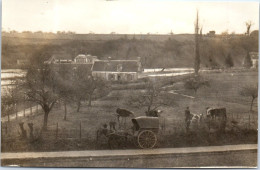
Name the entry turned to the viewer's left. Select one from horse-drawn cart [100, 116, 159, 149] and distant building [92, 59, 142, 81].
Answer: the horse-drawn cart

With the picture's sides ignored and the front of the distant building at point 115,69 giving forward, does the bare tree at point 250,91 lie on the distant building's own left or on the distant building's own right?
on the distant building's own left

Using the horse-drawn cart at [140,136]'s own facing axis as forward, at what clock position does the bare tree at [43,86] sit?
The bare tree is roughly at 12 o'clock from the horse-drawn cart.

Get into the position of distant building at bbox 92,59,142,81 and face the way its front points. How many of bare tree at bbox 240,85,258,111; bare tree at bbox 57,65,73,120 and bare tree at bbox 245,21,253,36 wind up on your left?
2

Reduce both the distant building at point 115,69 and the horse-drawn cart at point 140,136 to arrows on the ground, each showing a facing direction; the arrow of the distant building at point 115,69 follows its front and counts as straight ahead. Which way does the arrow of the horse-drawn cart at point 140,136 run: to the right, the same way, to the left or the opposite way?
to the right

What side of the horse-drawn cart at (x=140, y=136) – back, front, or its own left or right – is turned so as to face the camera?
left

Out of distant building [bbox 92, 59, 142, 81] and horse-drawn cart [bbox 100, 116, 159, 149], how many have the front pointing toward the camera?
1

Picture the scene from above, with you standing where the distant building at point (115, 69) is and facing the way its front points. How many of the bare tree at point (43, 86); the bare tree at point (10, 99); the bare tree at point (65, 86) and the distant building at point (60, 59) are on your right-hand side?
4

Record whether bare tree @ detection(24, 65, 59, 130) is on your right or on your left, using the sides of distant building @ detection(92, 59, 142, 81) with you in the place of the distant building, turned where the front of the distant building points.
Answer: on your right
